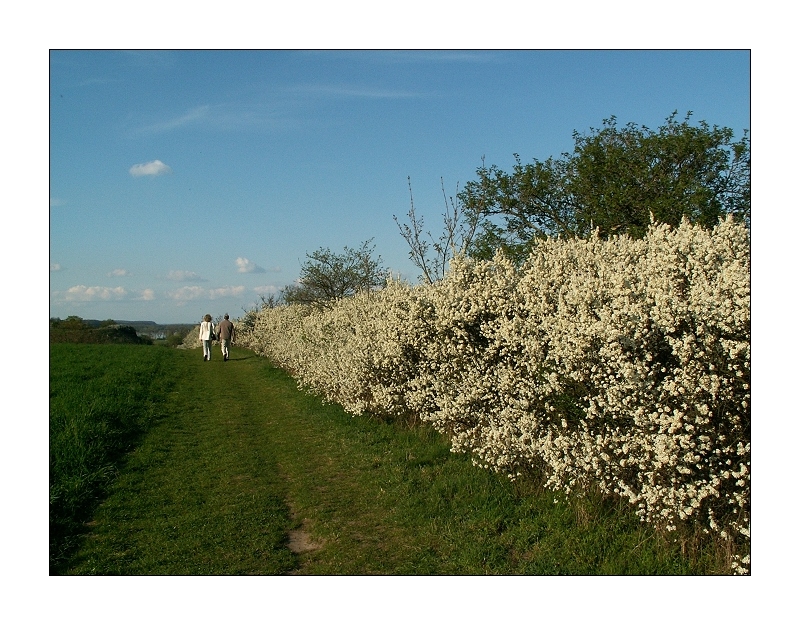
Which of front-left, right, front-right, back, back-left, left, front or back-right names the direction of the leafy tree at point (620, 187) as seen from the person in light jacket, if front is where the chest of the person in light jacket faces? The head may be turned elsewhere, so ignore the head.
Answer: back-right

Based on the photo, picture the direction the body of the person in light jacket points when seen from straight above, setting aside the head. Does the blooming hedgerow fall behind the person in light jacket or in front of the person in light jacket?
behind

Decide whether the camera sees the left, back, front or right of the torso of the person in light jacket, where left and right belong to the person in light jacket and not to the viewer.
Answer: back
